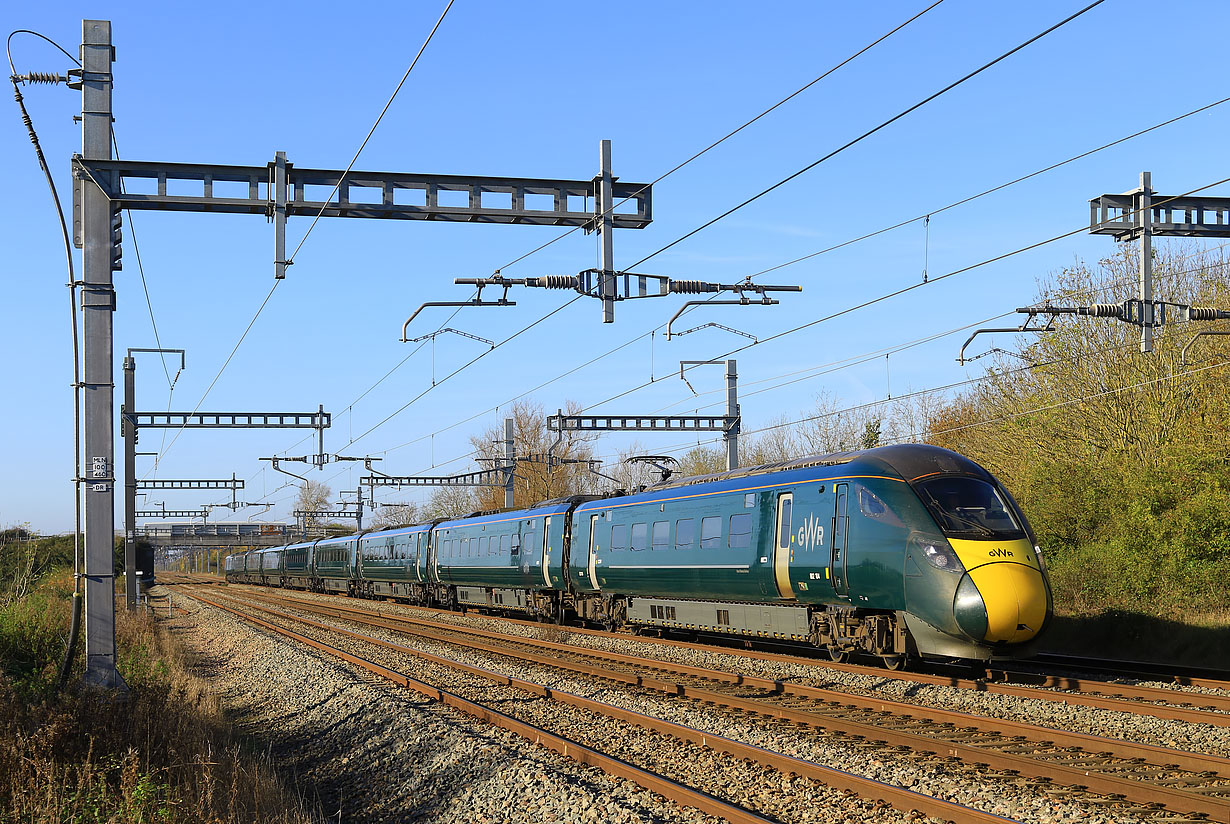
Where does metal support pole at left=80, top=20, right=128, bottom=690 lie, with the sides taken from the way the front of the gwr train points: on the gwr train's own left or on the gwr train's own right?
on the gwr train's own right

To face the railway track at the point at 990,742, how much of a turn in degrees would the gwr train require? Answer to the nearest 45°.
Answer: approximately 45° to its right

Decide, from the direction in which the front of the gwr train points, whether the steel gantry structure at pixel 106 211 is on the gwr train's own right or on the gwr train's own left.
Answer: on the gwr train's own right

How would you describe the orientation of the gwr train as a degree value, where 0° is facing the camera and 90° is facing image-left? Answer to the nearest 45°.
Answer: approximately 315°
